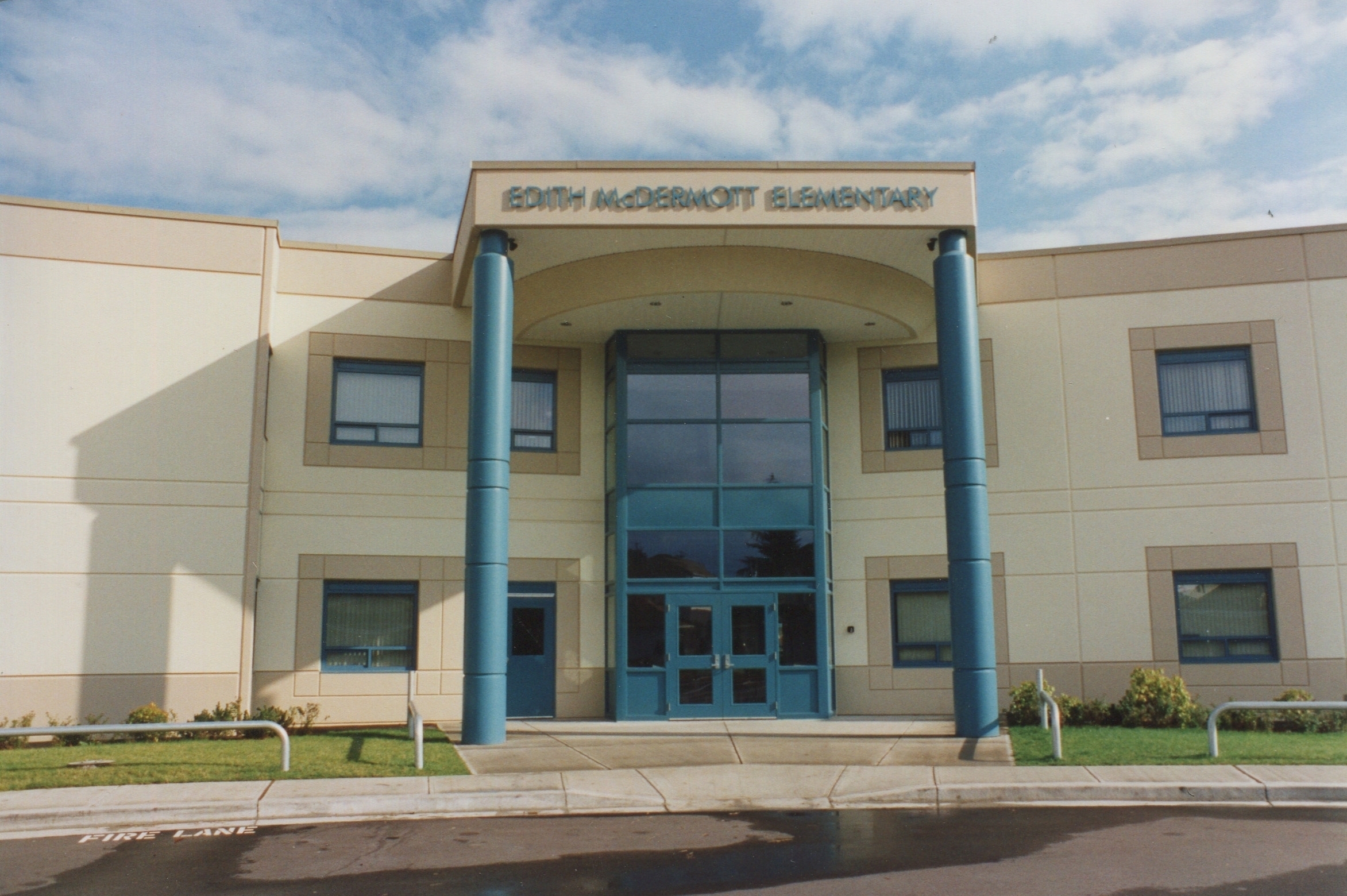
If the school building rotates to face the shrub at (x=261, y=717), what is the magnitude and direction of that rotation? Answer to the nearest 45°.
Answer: approximately 90° to its right

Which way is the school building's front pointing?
toward the camera

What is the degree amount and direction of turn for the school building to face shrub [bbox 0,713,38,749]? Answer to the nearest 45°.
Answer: approximately 90° to its right

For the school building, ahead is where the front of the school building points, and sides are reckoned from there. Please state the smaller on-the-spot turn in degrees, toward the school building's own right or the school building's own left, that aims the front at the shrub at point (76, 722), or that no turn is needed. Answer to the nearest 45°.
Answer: approximately 90° to the school building's own right

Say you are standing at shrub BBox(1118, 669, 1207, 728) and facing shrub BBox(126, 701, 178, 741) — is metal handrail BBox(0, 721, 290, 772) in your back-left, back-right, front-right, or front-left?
front-left

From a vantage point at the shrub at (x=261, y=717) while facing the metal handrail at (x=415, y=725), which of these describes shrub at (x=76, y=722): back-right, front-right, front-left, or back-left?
back-right

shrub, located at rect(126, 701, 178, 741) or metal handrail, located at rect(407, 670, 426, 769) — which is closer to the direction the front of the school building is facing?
the metal handrail

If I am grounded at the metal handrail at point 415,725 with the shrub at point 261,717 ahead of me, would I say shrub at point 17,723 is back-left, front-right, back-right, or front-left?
front-left

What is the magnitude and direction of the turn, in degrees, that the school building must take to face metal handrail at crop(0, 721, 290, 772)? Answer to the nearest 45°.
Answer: approximately 45° to its right

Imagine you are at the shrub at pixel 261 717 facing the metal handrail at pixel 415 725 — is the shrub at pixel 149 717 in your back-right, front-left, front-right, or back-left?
back-right
